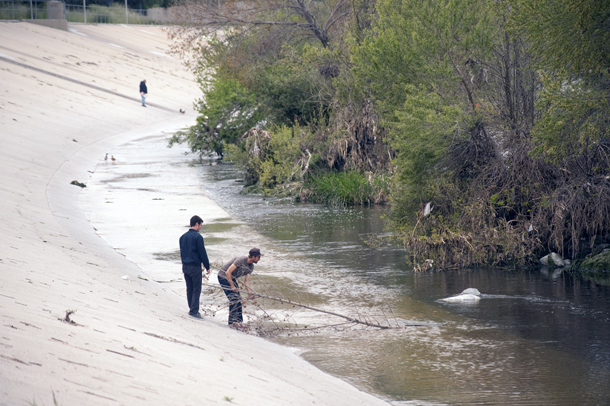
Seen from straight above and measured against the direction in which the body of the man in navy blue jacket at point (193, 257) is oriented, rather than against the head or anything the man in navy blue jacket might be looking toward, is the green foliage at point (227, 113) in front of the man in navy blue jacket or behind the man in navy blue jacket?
in front

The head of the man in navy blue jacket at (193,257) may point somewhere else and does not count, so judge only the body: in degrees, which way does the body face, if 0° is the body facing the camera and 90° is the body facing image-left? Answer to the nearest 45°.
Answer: approximately 225°

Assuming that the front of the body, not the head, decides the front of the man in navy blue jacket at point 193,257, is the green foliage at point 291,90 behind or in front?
in front

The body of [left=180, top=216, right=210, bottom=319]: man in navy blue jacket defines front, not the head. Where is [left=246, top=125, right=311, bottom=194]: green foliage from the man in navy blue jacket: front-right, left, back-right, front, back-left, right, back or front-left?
front-left

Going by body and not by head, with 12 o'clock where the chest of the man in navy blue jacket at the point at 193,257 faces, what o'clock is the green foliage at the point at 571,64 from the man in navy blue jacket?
The green foliage is roughly at 1 o'clock from the man in navy blue jacket.

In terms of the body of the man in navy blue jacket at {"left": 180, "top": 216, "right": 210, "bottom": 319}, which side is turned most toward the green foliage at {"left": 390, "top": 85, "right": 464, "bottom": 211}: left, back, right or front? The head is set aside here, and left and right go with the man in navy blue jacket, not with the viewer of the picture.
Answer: front

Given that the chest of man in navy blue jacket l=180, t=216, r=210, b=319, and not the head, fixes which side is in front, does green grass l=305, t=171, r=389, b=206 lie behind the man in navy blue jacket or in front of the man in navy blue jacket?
in front
